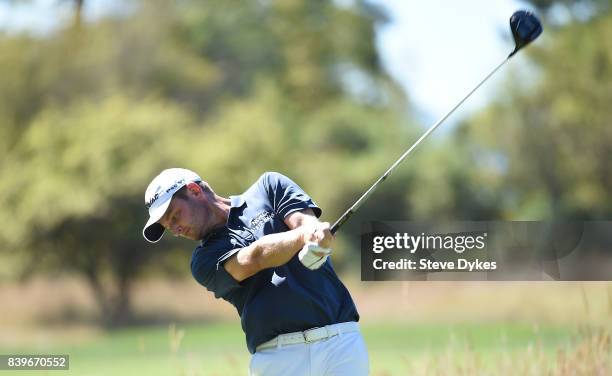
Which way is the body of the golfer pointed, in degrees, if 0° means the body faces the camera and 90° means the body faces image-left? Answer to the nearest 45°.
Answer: approximately 0°

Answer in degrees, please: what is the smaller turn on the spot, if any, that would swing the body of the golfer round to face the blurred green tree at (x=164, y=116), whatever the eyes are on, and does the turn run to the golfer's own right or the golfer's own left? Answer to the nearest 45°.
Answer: approximately 180°
